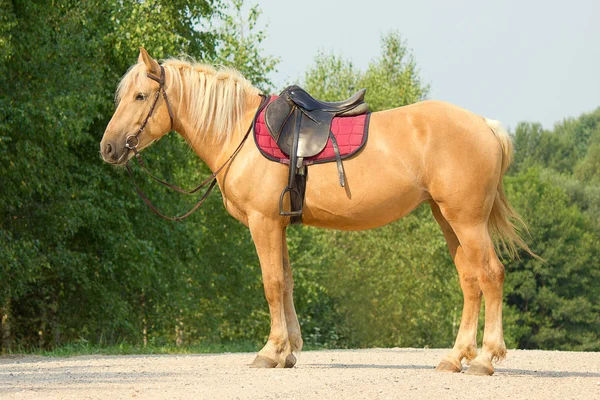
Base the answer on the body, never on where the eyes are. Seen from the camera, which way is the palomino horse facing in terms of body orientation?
to the viewer's left
